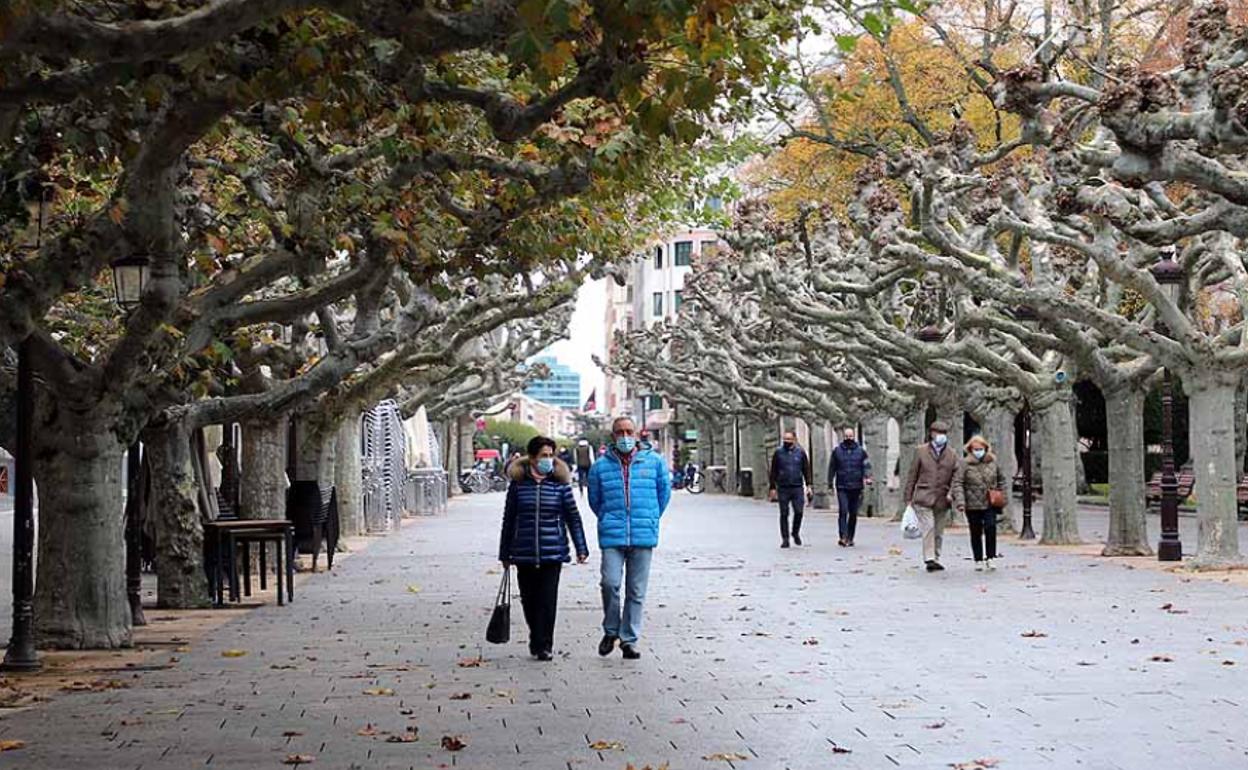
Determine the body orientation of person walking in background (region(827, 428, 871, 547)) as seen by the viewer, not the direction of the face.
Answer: toward the camera

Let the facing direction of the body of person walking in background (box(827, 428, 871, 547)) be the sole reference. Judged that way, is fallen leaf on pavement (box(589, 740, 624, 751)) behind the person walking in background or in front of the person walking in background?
in front

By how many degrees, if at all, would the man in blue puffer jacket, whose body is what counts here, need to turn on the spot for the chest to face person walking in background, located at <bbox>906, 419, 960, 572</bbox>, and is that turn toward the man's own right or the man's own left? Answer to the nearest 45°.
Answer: approximately 180°

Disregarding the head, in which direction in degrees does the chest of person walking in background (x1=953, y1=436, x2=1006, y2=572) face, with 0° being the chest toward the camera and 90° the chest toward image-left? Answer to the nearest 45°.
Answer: approximately 0°

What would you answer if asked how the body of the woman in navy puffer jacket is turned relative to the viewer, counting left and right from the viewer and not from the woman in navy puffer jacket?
facing the viewer

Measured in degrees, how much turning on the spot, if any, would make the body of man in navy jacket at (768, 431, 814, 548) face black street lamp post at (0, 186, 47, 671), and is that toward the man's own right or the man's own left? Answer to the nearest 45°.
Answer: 0° — they already face it

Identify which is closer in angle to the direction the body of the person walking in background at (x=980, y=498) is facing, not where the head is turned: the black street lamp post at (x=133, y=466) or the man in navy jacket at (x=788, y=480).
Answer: the black street lamp post

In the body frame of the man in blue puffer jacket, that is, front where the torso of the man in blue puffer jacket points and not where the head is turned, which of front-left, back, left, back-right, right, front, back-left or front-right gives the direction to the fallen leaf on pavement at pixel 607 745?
front
